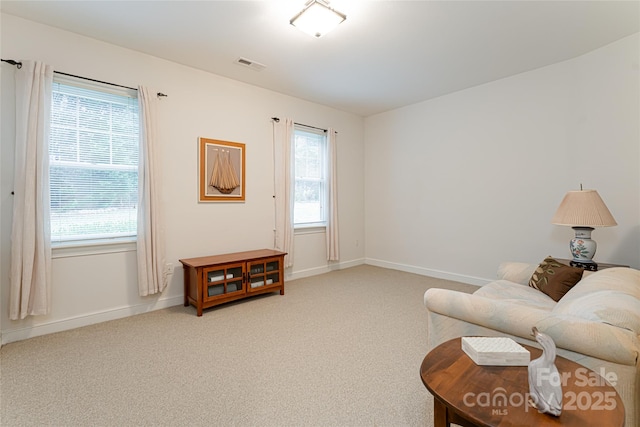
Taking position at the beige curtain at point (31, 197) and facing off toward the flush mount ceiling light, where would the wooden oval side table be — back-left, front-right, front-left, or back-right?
front-right

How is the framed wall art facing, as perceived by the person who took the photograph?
facing the viewer and to the right of the viewer

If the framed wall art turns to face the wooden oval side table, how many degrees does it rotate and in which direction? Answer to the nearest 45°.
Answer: approximately 45° to its right

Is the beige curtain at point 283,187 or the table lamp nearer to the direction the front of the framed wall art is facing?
the table lamp

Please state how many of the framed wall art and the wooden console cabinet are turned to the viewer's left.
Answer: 0

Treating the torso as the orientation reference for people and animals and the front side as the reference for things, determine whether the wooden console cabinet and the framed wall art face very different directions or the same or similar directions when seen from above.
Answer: same or similar directions

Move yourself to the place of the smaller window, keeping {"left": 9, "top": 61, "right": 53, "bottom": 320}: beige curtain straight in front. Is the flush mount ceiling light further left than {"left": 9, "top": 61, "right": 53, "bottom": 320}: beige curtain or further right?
left

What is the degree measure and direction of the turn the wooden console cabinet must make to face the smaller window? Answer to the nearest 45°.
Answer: approximately 90° to its left

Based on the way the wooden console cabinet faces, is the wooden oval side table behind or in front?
in front

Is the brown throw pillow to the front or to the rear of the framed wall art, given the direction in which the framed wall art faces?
to the front

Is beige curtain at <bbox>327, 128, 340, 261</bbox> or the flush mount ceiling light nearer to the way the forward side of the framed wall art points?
the flush mount ceiling light

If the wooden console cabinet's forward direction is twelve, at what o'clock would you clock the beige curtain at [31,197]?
The beige curtain is roughly at 4 o'clock from the wooden console cabinet.

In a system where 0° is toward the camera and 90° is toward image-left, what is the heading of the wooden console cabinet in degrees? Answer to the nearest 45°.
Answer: approximately 315°
